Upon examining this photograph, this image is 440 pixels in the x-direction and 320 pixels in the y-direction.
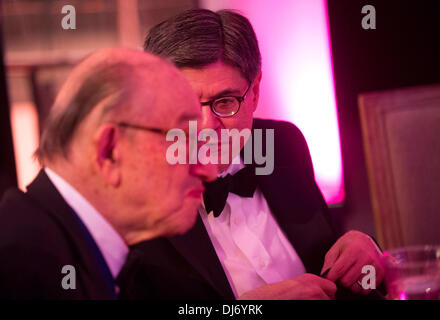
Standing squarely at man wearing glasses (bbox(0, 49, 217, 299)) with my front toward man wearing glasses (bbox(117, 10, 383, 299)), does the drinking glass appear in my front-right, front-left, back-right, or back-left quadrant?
front-right

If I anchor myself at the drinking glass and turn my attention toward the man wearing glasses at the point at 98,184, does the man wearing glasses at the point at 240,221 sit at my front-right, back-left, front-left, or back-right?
front-right

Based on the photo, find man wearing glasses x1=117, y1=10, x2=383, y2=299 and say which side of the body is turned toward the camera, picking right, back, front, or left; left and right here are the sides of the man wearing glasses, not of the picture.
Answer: front

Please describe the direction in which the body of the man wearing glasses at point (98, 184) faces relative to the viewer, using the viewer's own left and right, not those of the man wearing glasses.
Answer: facing to the right of the viewer

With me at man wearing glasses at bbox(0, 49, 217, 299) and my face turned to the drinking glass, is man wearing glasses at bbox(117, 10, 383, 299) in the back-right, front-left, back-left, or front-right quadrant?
front-left

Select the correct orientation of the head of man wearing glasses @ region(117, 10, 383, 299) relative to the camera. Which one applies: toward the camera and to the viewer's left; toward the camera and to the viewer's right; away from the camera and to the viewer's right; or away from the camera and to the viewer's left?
toward the camera and to the viewer's left

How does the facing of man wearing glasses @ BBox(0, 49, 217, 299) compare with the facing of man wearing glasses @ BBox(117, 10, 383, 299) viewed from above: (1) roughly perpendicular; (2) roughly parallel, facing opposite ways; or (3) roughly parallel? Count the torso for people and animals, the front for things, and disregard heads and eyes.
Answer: roughly perpendicular

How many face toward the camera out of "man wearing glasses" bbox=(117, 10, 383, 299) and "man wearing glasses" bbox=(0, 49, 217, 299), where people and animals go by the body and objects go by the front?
1

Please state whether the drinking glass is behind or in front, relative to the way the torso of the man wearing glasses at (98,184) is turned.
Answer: in front
